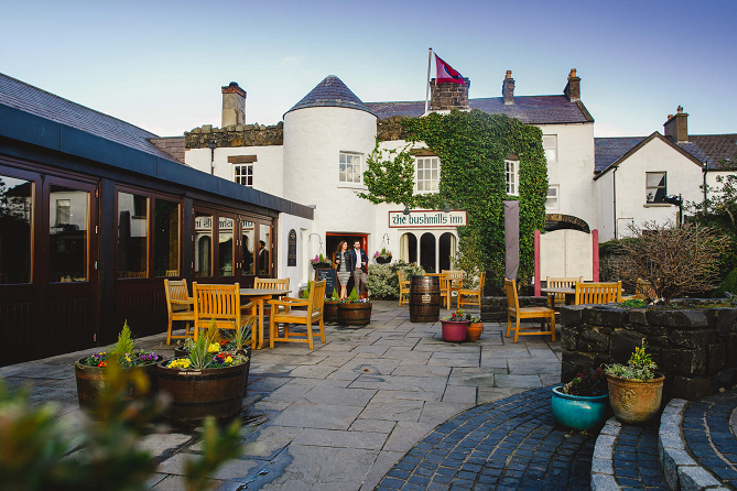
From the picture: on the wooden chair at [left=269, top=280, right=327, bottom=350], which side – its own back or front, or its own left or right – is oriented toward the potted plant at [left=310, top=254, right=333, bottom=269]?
right

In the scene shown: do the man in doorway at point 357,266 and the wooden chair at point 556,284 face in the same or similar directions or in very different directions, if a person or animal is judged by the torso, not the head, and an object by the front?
same or similar directions

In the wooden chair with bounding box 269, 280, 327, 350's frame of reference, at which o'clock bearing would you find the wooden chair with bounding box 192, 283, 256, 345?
the wooden chair with bounding box 192, 283, 256, 345 is roughly at 11 o'clock from the wooden chair with bounding box 269, 280, 327, 350.

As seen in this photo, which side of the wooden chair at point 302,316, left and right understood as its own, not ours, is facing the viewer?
left

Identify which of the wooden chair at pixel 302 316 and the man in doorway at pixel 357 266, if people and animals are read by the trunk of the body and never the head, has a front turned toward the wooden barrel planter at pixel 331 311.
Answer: the man in doorway

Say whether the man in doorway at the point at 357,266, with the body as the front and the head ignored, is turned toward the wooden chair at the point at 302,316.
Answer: yes

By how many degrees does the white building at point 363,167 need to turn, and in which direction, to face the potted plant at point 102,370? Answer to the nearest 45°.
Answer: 0° — it already faces it

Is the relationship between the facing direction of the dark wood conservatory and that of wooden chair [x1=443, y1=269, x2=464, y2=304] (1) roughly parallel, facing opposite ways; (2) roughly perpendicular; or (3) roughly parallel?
roughly perpendicular

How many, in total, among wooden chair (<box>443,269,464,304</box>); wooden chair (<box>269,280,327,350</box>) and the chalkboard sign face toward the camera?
2

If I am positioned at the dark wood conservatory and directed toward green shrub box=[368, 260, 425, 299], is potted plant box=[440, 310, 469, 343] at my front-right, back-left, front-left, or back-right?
front-right

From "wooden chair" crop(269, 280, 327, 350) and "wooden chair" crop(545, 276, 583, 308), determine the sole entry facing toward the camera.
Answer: "wooden chair" crop(545, 276, 583, 308)

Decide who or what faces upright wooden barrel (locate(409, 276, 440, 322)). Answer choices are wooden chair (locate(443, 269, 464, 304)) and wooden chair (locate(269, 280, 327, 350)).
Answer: wooden chair (locate(443, 269, 464, 304))

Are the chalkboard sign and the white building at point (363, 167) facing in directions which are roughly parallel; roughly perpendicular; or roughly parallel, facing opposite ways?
roughly parallel

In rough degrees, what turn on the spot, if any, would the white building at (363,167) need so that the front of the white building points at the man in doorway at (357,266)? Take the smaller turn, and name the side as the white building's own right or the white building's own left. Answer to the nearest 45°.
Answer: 0° — it already faces them

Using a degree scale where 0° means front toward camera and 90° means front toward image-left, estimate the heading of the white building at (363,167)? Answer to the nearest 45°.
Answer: approximately 0°

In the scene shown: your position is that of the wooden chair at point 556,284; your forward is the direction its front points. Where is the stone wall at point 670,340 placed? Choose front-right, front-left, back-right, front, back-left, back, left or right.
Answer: front

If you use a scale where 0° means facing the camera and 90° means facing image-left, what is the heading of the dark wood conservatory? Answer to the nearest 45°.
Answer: approximately 315°

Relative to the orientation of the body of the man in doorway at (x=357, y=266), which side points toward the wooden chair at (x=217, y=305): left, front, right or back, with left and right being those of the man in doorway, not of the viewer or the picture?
front

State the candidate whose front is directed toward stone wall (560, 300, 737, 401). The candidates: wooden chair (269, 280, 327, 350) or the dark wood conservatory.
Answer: the dark wood conservatory

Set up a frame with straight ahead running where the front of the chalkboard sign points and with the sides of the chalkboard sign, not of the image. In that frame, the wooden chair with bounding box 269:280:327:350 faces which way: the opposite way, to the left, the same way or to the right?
to the right

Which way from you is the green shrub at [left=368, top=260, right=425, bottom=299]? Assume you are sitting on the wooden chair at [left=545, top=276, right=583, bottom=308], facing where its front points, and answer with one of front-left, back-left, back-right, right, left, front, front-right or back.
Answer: back-right

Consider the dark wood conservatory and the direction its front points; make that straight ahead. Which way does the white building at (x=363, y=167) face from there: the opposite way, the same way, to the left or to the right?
to the right

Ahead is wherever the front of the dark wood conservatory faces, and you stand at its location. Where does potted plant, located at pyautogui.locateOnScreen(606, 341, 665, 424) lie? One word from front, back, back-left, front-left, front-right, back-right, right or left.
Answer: front

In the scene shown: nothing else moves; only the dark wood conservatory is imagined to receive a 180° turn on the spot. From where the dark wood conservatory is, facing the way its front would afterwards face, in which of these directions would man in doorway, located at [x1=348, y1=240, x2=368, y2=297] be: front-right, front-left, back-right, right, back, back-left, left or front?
right
